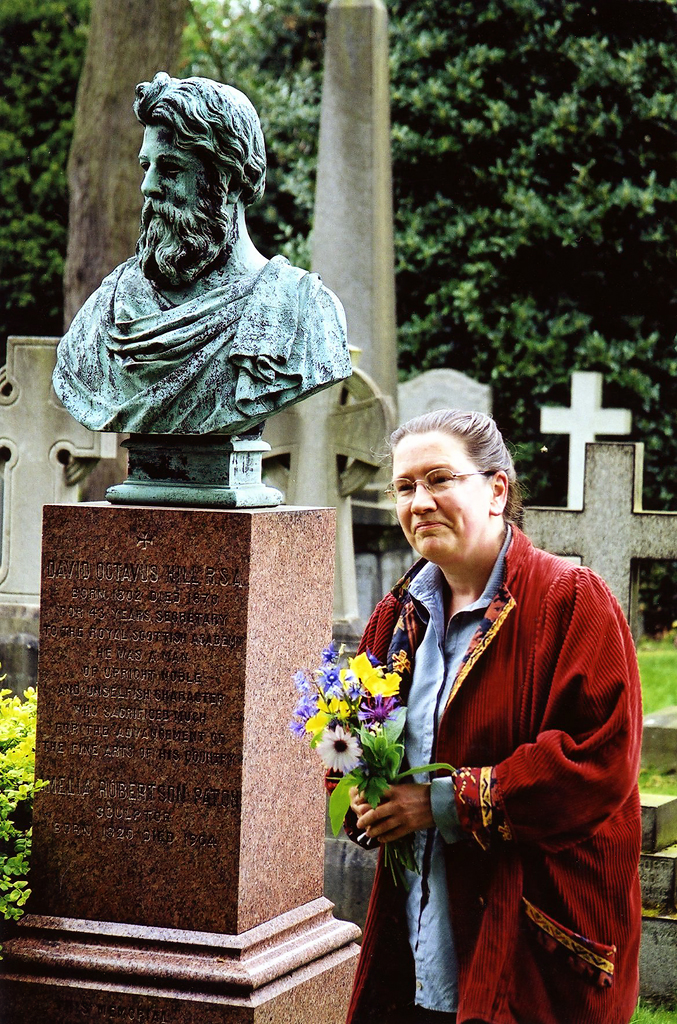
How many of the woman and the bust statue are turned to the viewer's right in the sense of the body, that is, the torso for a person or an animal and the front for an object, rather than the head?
0

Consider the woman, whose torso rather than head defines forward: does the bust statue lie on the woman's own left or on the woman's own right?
on the woman's own right

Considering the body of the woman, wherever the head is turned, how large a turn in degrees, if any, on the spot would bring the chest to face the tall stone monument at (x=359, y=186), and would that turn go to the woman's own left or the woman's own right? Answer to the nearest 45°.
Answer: approximately 135° to the woman's own right

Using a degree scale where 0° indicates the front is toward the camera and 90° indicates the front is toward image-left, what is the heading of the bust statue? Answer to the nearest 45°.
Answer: approximately 45°

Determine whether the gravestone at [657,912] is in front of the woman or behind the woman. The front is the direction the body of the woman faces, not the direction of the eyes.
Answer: behind

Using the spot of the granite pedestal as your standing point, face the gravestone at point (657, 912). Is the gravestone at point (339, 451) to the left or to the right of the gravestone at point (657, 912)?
left

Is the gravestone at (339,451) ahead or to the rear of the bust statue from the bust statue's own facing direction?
to the rear

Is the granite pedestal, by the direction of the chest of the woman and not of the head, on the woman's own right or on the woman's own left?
on the woman's own right

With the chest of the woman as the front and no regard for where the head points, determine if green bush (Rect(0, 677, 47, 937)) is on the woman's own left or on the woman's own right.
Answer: on the woman's own right

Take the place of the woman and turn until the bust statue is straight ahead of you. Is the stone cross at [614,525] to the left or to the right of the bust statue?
right

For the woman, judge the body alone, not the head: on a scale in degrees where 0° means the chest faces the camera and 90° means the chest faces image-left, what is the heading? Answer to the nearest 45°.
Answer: approximately 45°
